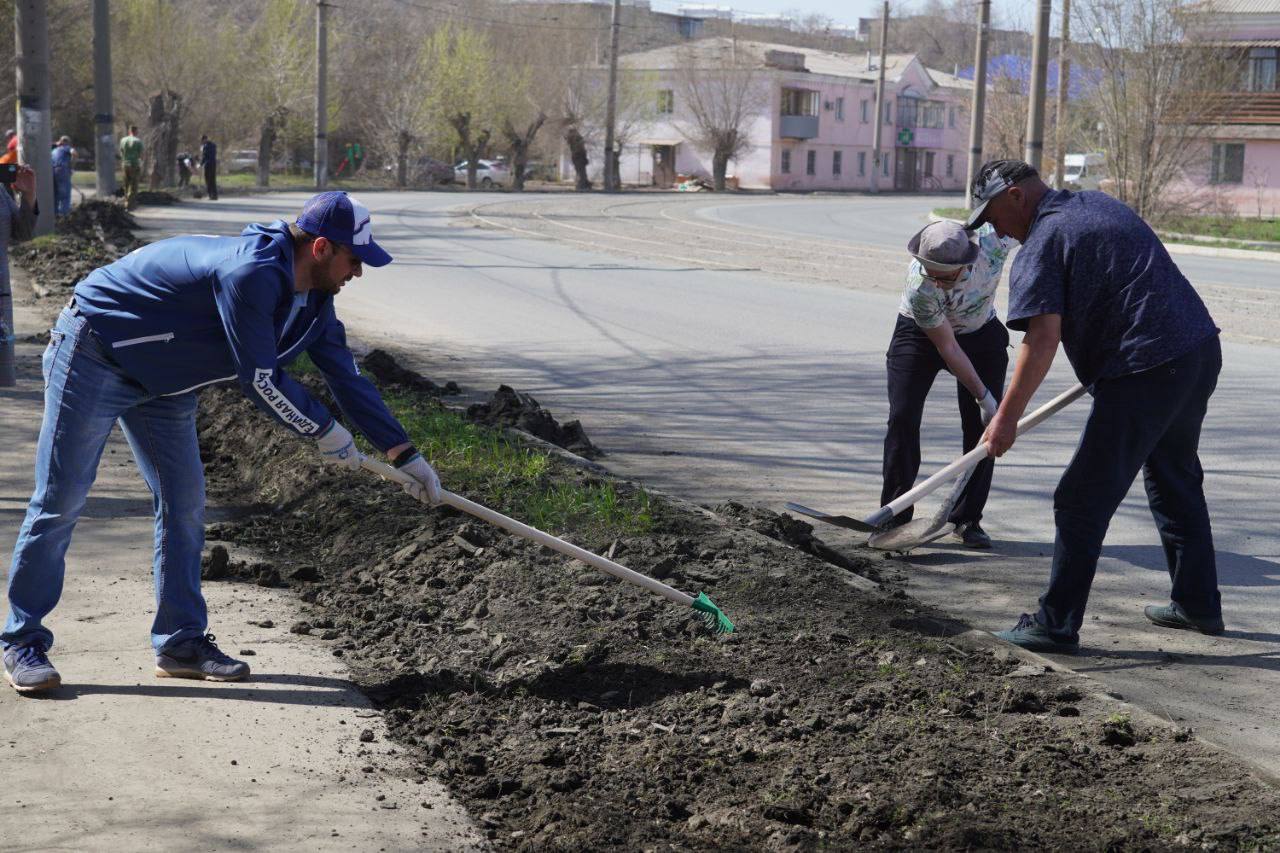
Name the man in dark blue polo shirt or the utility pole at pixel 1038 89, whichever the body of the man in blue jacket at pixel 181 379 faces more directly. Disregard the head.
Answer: the man in dark blue polo shirt

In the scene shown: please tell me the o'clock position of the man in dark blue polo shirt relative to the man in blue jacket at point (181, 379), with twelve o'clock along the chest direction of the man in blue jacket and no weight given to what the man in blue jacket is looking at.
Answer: The man in dark blue polo shirt is roughly at 12 o'clock from the man in blue jacket.

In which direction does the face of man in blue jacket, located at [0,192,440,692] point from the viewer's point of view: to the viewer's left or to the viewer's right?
to the viewer's right

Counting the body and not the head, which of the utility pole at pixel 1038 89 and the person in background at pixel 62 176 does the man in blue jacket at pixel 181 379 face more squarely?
the utility pole

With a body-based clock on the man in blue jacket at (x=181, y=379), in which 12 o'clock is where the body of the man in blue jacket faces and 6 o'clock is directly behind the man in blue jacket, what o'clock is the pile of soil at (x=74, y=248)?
The pile of soil is roughly at 9 o'clock from the man in blue jacket.

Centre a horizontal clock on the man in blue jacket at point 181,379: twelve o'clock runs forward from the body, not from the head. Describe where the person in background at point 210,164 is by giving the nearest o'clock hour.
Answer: The person in background is roughly at 9 o'clock from the man in blue jacket.

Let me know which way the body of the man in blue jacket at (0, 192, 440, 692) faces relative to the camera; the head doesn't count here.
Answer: to the viewer's right

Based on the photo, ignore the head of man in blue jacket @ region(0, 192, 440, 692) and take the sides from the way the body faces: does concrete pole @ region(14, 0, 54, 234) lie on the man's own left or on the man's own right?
on the man's own left

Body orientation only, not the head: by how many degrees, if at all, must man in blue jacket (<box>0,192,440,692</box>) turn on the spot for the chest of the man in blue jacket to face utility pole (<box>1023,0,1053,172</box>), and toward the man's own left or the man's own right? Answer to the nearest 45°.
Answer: approximately 45° to the man's own left

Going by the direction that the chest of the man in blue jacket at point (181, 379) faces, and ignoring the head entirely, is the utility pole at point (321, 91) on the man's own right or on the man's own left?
on the man's own left
